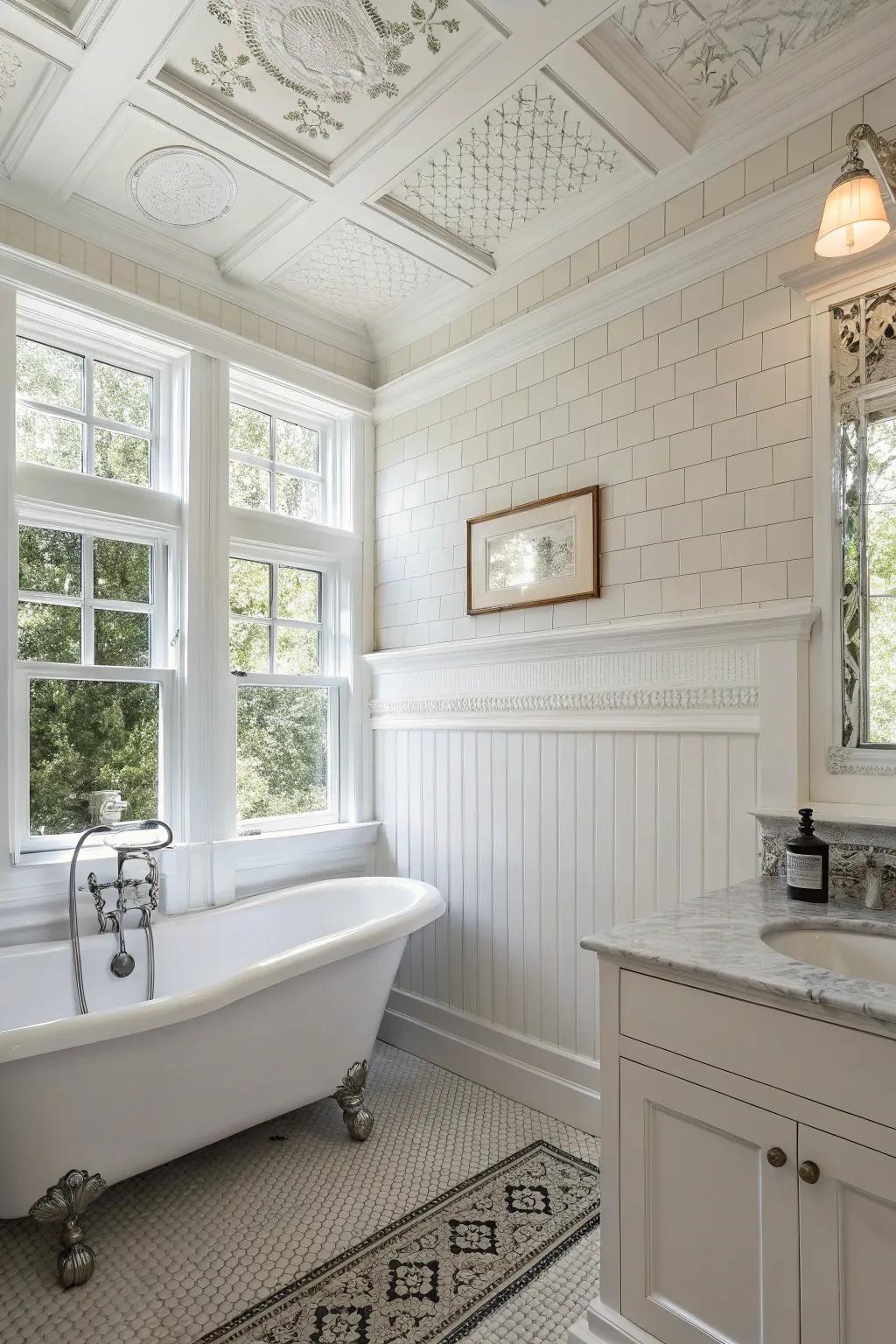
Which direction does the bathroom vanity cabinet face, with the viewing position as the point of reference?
facing the viewer and to the left of the viewer

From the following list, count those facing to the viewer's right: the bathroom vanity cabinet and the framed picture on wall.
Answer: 0

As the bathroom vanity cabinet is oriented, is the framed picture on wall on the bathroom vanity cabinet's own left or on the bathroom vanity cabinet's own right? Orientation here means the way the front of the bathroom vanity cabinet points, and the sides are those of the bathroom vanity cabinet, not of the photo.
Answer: on the bathroom vanity cabinet's own right

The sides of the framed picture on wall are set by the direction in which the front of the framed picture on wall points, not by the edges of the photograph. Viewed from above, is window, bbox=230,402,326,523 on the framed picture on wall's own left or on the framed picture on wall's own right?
on the framed picture on wall's own right
